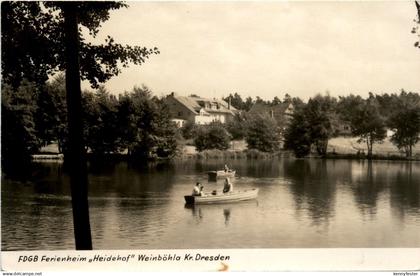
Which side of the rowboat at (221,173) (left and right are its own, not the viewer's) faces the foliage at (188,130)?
left
